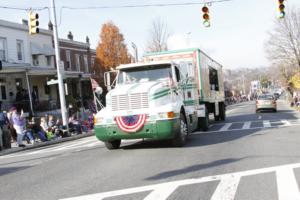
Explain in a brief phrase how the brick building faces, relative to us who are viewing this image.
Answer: facing the viewer and to the right of the viewer

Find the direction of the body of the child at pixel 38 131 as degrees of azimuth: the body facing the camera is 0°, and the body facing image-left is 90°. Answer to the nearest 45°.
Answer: approximately 270°

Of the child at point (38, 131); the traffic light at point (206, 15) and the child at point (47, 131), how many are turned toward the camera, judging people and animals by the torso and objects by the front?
1

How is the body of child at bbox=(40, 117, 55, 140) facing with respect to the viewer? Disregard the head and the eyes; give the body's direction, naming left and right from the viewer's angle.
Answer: facing to the right of the viewer

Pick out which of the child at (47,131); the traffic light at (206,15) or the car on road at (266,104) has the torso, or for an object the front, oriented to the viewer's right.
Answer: the child

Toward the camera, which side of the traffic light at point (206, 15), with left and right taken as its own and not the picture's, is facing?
front

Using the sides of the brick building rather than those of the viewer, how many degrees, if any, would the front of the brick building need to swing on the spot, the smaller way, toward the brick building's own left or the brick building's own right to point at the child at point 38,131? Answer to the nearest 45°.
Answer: approximately 45° to the brick building's own right

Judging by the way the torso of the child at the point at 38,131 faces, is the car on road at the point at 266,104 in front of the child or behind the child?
in front

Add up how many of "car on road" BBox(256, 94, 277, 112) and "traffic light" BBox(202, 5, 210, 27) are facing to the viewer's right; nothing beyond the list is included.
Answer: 0

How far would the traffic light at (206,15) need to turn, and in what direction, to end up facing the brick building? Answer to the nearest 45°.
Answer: approximately 135° to its right

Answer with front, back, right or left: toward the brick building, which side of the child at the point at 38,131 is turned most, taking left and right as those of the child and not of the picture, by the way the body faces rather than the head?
left

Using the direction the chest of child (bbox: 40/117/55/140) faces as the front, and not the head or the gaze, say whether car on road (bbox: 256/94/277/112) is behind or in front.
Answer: in front

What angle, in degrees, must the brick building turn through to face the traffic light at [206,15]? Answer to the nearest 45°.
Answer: approximately 45° to its right
